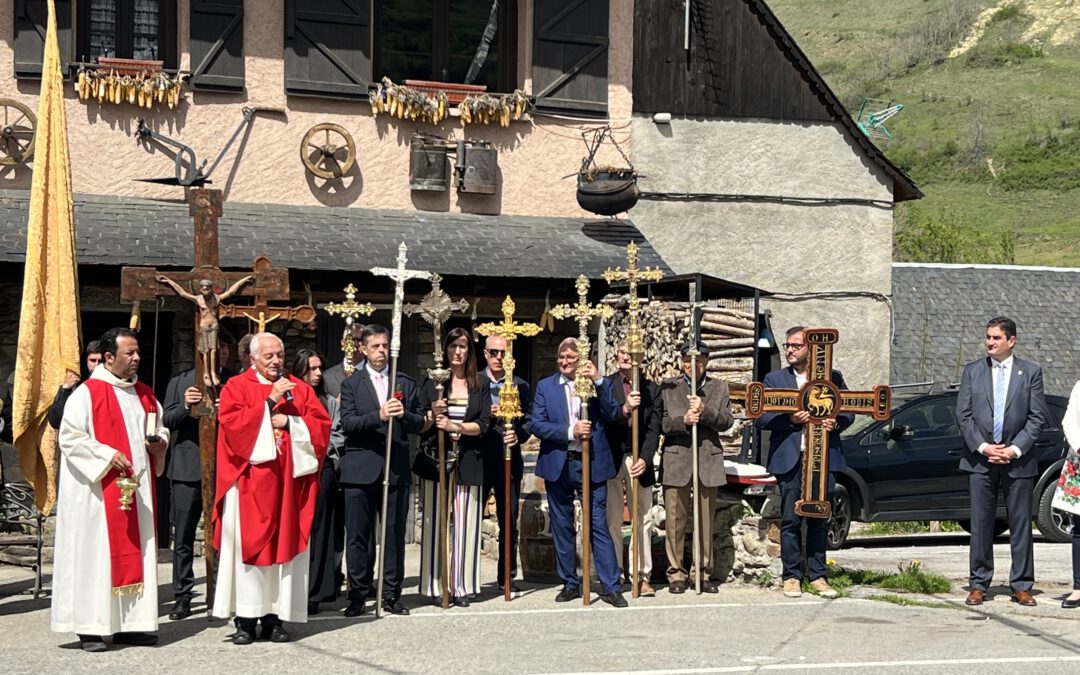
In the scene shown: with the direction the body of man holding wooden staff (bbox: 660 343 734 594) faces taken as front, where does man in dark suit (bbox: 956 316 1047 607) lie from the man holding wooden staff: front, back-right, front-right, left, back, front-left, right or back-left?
left

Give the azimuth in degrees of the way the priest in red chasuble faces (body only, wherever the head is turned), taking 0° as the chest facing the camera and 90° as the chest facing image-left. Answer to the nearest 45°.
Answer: approximately 0°

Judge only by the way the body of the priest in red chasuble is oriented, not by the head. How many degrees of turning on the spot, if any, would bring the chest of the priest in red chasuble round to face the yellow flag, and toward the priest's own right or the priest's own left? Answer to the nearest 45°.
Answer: approximately 135° to the priest's own right

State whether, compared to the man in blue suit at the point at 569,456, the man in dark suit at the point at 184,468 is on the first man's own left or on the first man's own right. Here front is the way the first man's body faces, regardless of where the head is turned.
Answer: on the first man's own right

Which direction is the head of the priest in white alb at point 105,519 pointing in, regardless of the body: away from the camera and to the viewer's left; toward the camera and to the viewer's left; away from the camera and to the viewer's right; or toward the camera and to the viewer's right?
toward the camera and to the viewer's right

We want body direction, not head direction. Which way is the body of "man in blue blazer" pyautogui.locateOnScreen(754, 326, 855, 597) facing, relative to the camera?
toward the camera

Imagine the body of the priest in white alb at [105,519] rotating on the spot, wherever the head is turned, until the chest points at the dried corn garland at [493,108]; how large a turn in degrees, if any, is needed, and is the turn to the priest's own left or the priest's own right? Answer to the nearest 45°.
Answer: approximately 90° to the priest's own left

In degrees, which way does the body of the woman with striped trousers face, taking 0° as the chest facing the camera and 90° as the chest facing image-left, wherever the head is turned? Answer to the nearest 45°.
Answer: approximately 0°

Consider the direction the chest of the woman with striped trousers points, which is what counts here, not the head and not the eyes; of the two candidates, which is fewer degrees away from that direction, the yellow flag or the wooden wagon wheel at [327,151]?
the yellow flag
